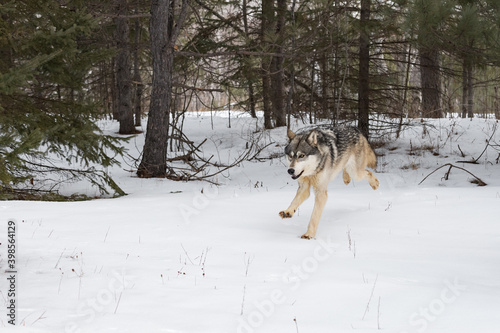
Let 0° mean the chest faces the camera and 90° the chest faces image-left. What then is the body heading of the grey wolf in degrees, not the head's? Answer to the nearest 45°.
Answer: approximately 45°

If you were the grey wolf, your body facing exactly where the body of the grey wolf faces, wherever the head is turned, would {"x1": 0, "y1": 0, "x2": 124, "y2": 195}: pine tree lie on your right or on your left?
on your right
